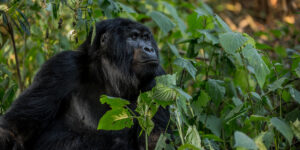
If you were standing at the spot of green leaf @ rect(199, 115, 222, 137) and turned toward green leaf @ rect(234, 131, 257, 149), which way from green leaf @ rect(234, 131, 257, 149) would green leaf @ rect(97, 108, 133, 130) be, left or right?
right

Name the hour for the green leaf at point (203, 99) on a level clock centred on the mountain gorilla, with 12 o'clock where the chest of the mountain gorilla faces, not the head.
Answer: The green leaf is roughly at 11 o'clock from the mountain gorilla.

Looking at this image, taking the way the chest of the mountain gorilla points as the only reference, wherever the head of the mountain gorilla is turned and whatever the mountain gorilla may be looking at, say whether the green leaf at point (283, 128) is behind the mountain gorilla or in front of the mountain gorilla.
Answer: in front

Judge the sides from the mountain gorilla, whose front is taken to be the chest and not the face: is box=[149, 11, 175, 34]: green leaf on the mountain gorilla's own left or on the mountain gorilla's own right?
on the mountain gorilla's own left

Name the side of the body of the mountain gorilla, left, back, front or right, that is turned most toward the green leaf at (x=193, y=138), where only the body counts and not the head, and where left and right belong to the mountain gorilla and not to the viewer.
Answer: front

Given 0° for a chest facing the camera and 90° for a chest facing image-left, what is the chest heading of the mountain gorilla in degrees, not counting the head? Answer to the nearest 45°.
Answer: approximately 315°

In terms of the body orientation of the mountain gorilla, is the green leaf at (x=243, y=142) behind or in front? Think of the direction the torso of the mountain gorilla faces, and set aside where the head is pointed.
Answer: in front
